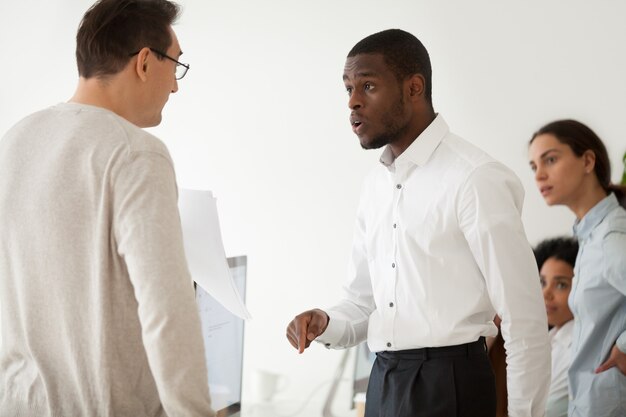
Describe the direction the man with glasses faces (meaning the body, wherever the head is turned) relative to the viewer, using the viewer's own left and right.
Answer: facing away from the viewer and to the right of the viewer

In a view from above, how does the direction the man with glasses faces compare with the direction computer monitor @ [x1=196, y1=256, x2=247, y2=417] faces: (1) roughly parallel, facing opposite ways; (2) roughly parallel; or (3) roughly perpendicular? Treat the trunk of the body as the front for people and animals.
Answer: roughly perpendicular

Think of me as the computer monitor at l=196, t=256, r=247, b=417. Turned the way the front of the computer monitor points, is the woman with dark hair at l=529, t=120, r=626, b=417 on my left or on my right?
on my left

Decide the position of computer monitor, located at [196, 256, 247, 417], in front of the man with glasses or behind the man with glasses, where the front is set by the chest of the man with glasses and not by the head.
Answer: in front

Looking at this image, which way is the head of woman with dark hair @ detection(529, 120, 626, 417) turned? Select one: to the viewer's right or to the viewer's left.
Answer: to the viewer's left

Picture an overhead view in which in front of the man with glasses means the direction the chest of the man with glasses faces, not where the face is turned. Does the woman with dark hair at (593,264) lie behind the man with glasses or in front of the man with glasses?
in front

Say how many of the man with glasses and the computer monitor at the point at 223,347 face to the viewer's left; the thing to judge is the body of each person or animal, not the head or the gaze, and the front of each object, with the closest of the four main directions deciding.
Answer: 0

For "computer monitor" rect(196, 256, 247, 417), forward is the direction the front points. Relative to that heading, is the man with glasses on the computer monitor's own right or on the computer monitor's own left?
on the computer monitor's own right

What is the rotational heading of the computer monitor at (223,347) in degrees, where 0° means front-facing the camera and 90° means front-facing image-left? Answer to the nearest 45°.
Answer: approximately 315°
